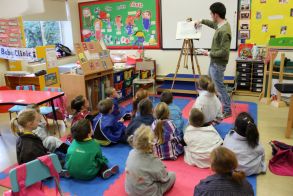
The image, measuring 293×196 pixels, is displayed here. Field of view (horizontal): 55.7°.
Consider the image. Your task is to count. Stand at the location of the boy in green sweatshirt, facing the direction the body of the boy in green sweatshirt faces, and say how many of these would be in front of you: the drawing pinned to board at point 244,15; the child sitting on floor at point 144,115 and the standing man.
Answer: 3

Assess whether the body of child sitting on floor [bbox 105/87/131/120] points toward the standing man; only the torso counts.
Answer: yes

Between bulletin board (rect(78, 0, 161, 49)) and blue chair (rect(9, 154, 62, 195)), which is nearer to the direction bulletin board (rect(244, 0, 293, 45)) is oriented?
the blue chair

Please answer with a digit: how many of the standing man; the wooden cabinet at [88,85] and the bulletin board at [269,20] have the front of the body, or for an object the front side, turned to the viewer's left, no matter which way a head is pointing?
1

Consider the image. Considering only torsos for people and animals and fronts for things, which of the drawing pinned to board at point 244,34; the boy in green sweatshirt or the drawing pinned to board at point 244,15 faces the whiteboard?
the boy in green sweatshirt

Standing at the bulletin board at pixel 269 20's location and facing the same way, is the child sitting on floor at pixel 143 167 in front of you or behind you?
in front

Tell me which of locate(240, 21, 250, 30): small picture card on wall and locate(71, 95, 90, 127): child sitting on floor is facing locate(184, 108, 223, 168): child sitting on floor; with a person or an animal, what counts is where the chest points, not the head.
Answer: the small picture card on wall

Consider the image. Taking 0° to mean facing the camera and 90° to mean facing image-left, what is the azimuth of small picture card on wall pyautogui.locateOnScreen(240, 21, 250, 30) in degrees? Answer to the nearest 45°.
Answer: approximately 0°

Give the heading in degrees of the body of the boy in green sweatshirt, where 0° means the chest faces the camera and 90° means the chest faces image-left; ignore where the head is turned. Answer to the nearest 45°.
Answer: approximately 225°

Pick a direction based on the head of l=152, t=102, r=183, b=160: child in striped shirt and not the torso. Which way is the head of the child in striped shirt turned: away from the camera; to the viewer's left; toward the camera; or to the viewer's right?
away from the camera

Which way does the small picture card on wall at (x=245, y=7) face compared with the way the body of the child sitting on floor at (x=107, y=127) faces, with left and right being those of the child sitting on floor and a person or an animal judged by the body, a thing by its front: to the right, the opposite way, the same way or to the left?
the opposite way

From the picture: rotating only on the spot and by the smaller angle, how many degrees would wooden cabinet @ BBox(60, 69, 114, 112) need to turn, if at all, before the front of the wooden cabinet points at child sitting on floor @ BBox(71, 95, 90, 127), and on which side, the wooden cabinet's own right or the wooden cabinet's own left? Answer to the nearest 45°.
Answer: approximately 45° to the wooden cabinet's own right

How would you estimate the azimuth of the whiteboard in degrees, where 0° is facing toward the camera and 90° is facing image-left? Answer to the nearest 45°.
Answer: approximately 0°
